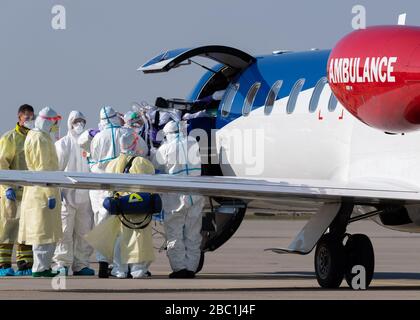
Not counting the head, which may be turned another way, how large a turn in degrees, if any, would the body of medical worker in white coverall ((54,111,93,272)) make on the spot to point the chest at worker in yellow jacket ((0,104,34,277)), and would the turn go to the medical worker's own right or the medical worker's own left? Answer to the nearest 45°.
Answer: approximately 135° to the medical worker's own right

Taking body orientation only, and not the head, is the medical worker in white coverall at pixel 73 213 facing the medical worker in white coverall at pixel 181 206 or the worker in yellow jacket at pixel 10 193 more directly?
the medical worker in white coverall

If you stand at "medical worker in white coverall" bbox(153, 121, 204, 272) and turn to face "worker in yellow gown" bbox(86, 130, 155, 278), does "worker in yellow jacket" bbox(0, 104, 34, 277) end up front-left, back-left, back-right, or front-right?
front-right

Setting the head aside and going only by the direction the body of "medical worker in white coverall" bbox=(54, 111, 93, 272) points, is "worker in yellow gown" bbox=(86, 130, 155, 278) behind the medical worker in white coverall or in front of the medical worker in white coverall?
in front

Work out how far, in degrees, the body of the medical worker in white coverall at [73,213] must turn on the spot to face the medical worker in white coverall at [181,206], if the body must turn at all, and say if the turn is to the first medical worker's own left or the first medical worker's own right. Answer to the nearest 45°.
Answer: approximately 45° to the first medical worker's own left

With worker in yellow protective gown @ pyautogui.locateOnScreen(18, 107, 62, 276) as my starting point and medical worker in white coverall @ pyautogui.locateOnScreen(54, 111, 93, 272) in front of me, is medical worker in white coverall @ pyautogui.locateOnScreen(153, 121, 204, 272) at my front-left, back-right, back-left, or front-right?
front-right
